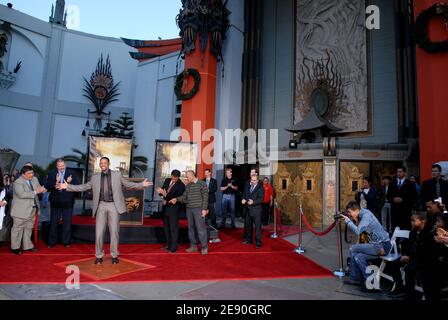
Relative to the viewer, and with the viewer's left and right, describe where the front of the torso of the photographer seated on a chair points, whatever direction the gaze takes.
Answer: facing to the left of the viewer

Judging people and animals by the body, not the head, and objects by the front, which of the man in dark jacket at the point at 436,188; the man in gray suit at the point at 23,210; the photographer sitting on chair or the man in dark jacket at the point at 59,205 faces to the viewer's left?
the photographer sitting on chair

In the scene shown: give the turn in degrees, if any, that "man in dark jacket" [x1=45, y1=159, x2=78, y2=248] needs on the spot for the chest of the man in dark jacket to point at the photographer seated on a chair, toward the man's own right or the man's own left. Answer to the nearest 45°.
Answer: approximately 45° to the man's own left

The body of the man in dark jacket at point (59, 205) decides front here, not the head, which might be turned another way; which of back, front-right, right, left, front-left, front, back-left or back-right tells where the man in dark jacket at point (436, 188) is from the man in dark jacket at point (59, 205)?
front-left

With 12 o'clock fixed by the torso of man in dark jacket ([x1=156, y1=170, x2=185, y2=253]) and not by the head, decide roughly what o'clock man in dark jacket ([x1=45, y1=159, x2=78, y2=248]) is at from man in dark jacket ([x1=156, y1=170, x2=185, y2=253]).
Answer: man in dark jacket ([x1=45, y1=159, x2=78, y2=248]) is roughly at 2 o'clock from man in dark jacket ([x1=156, y1=170, x2=185, y2=253]).

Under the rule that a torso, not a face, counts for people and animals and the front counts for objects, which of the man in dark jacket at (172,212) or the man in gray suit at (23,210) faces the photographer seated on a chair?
the man in gray suit
